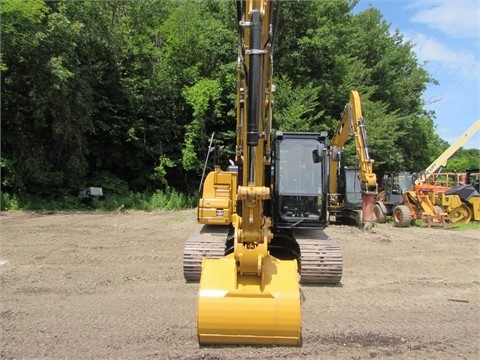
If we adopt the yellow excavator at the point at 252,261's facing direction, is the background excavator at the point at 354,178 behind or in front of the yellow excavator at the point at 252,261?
behind

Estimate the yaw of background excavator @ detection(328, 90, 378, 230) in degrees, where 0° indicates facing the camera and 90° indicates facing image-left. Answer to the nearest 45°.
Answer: approximately 315°

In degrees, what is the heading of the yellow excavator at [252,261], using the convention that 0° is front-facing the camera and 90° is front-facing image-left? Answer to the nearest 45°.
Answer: approximately 0°

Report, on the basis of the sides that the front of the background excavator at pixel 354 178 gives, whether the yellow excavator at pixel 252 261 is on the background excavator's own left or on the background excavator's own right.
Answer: on the background excavator's own right

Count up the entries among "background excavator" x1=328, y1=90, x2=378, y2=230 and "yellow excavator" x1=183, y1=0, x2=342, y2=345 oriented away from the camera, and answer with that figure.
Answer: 0
